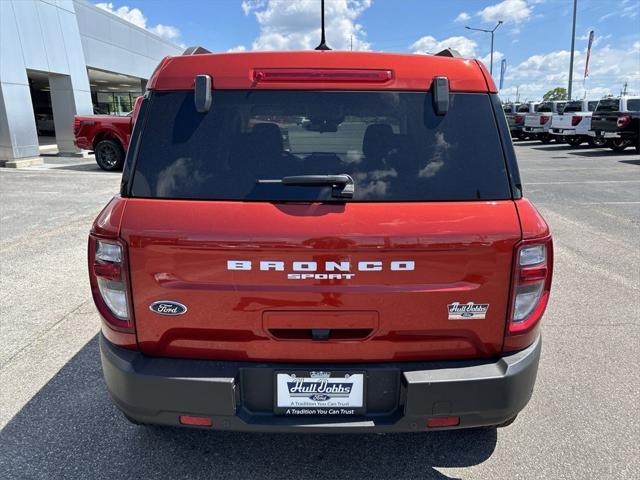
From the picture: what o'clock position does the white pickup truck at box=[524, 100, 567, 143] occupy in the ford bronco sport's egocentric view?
The white pickup truck is roughly at 1 o'clock from the ford bronco sport.

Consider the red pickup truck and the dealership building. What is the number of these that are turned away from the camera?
0

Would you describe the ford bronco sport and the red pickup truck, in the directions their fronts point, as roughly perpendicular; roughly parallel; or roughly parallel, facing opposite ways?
roughly perpendicular

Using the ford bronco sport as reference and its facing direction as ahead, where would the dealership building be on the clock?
The dealership building is roughly at 11 o'clock from the ford bronco sport.

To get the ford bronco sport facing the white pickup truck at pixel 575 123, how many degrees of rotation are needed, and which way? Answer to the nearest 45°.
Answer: approximately 45° to its right

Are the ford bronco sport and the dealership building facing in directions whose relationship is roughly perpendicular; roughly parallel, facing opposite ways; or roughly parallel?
roughly perpendicular

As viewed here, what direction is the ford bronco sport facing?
away from the camera

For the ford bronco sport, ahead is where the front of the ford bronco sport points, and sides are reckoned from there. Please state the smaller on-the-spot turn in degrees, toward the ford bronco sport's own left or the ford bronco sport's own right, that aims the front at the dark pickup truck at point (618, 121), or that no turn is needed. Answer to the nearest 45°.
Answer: approximately 45° to the ford bronco sport's own right

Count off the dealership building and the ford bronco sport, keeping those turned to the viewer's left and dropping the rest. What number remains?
0

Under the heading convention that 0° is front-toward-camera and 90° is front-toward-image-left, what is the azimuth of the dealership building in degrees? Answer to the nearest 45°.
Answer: approximately 315°

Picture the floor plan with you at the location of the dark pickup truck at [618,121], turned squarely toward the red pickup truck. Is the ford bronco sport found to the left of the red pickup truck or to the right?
left

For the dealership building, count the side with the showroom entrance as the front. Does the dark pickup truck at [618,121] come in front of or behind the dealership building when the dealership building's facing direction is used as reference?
in front

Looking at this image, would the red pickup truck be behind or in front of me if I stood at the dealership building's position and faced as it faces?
in front

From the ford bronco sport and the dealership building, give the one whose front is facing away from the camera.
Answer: the ford bronco sport
